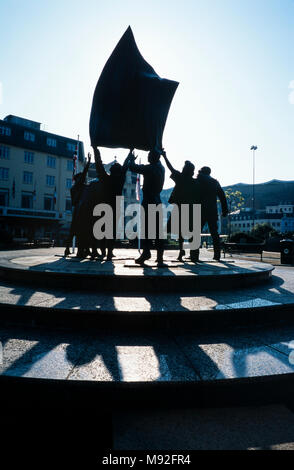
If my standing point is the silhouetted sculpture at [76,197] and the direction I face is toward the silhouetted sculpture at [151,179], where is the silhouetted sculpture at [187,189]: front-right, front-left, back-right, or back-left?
front-left

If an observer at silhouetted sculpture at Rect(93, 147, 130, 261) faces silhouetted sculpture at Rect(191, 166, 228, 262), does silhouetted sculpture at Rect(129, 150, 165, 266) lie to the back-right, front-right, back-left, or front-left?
front-right

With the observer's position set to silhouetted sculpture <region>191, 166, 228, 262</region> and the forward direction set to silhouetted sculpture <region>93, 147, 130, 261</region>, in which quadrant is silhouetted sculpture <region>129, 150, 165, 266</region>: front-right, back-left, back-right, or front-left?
front-left

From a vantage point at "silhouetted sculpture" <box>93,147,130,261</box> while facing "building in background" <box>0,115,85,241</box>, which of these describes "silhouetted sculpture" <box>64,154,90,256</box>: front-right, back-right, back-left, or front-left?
front-left

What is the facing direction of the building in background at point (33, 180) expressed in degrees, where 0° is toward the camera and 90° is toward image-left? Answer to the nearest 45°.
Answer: approximately 315°

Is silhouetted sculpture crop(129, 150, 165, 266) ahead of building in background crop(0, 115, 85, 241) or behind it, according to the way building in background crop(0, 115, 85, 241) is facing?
ahead

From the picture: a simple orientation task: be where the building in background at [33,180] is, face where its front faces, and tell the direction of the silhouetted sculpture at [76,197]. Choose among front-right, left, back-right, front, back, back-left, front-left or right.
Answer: front-right

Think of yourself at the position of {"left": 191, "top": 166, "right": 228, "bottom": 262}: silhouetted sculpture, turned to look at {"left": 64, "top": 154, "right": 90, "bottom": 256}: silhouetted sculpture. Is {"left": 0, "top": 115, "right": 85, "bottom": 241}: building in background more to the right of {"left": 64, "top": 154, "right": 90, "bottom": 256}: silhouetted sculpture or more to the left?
right

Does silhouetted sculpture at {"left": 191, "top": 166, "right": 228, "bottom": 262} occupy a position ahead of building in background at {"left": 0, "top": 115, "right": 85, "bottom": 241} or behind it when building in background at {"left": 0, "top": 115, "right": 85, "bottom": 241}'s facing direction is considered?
ahead

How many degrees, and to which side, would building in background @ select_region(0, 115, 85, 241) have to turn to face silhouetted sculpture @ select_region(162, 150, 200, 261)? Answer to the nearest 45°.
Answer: approximately 45° to its right
